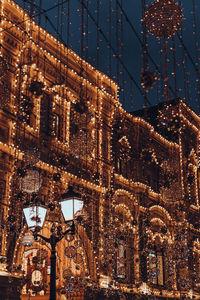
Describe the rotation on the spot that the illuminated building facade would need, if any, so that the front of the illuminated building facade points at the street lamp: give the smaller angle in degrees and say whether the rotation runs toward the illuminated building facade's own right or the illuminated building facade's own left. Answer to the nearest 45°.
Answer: approximately 45° to the illuminated building facade's own right

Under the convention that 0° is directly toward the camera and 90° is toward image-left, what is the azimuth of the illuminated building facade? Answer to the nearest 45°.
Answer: approximately 315°
